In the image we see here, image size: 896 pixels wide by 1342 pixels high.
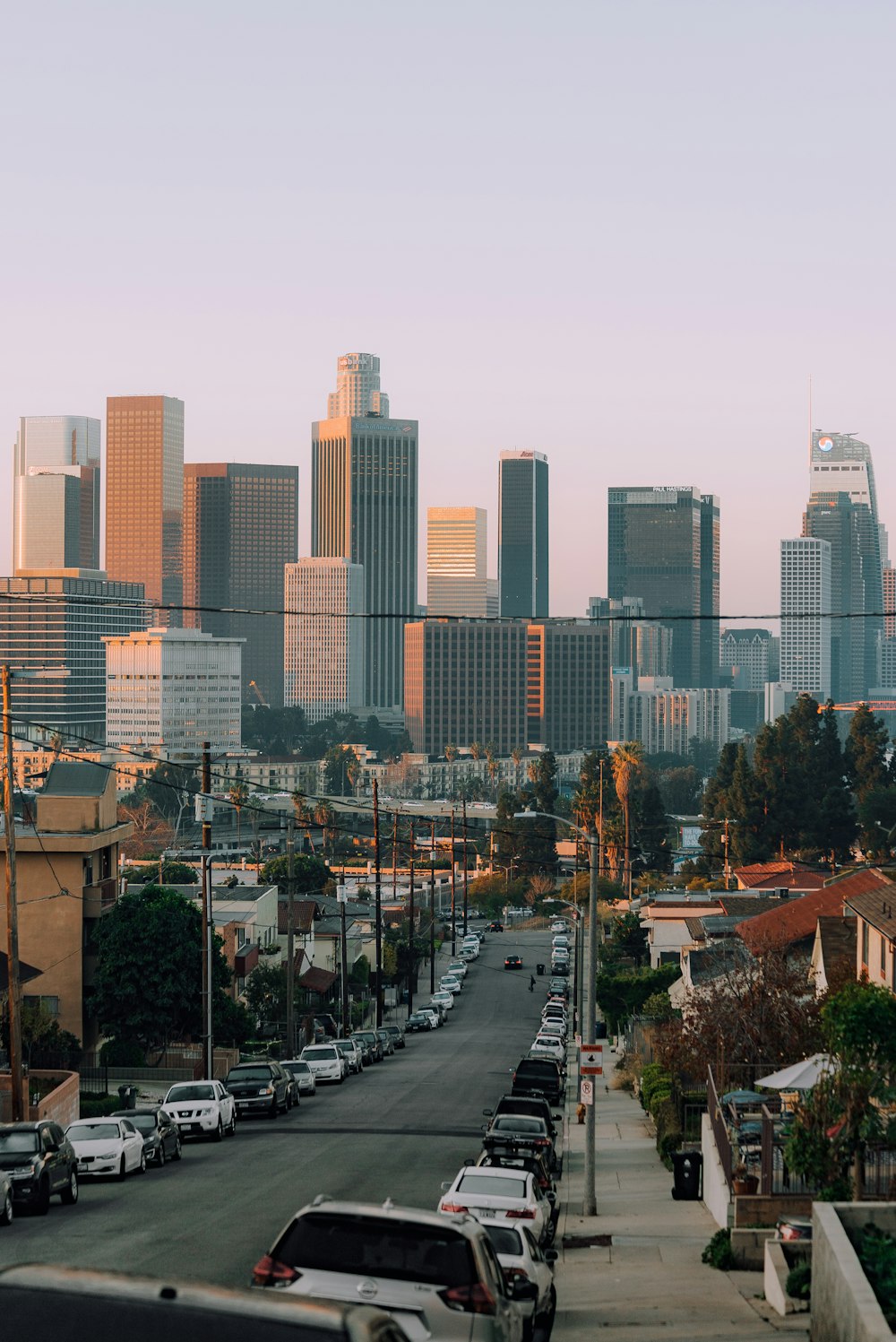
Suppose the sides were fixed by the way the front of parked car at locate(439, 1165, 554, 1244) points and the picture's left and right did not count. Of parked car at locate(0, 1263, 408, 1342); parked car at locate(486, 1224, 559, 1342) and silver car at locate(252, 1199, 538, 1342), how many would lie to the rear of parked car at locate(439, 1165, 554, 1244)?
3

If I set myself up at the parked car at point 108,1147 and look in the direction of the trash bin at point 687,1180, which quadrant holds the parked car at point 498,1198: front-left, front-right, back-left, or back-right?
front-right

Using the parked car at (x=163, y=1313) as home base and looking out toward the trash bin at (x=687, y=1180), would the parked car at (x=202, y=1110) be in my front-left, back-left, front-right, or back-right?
front-left

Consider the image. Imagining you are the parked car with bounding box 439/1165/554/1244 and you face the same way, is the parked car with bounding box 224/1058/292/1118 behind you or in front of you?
in front

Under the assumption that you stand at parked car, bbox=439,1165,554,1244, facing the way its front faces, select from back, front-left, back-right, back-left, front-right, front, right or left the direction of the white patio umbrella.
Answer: front-right

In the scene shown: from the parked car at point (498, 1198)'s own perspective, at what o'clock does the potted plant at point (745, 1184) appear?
The potted plant is roughly at 2 o'clock from the parked car.

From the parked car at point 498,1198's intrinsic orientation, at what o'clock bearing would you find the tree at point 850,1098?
The tree is roughly at 3 o'clock from the parked car.

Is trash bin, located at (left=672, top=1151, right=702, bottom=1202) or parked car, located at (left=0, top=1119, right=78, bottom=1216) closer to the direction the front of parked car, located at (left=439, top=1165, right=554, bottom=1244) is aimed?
the trash bin

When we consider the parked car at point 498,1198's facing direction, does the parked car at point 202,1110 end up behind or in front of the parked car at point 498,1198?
in front

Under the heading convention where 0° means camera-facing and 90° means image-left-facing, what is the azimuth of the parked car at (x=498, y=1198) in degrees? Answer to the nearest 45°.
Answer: approximately 180°

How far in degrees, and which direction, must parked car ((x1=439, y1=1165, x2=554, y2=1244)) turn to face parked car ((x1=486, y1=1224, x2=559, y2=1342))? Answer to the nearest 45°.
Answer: approximately 180°

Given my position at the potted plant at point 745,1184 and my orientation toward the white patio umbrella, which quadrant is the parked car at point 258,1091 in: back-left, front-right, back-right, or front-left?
front-left

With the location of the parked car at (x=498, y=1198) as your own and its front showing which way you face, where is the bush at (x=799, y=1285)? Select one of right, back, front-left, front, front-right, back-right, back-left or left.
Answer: back-right
